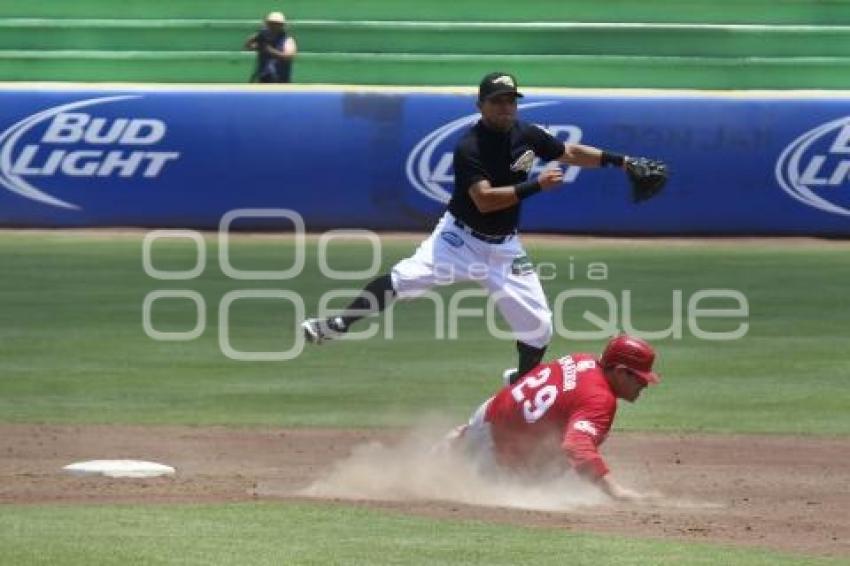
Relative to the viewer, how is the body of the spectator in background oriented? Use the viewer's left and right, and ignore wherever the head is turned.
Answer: facing the viewer

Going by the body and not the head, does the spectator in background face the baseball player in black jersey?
yes

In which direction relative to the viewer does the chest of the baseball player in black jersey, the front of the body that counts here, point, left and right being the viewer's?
facing the viewer and to the right of the viewer

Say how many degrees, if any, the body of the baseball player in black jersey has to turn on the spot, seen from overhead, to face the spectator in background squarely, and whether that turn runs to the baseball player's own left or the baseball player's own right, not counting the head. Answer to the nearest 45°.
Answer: approximately 135° to the baseball player's own left

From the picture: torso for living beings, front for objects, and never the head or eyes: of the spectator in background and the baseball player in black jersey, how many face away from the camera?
0

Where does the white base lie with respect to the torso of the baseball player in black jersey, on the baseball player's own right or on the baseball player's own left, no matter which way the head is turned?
on the baseball player's own right

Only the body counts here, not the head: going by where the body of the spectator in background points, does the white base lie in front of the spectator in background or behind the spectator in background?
in front
